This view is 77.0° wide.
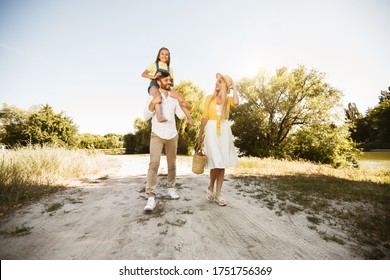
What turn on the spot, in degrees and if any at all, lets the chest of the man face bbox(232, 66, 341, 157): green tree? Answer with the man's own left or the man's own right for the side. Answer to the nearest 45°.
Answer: approximately 135° to the man's own left

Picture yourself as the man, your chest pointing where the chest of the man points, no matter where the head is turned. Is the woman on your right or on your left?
on your left

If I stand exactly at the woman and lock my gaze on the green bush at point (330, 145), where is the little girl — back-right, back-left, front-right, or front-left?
back-left

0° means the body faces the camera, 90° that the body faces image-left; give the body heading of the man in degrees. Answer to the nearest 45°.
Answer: approximately 0°

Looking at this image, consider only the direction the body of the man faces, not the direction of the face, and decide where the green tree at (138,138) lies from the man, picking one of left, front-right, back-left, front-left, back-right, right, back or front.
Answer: back

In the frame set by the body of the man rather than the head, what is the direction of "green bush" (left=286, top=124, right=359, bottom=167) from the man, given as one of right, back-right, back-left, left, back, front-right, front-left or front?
back-left

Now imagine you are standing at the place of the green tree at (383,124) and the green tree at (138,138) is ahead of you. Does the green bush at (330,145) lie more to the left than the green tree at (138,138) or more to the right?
left
